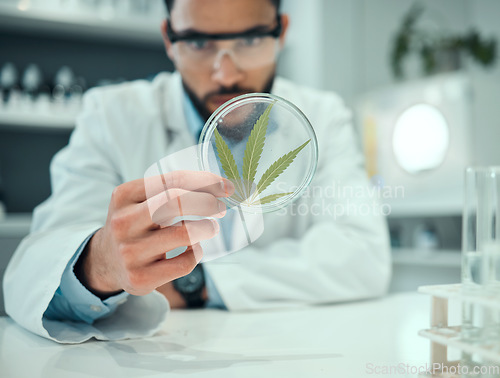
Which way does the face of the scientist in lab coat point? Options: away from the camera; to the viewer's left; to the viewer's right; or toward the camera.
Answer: toward the camera

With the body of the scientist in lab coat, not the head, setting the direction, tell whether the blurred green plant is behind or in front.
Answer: behind

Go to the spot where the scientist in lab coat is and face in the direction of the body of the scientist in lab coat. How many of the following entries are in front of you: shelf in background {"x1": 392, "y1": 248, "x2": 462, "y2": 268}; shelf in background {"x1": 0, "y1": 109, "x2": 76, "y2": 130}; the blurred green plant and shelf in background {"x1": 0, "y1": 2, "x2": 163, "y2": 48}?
0

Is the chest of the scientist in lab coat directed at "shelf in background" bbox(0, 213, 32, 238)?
no

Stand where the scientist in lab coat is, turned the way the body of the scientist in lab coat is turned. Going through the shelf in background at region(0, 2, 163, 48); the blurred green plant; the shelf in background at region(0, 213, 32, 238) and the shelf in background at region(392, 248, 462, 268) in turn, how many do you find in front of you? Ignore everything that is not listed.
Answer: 0

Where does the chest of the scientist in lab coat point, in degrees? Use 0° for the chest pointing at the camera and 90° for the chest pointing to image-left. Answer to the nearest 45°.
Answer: approximately 0°

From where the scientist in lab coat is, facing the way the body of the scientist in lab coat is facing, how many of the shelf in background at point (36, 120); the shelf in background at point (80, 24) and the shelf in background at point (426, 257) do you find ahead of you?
0

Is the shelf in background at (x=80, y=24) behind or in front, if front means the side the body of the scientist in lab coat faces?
behind

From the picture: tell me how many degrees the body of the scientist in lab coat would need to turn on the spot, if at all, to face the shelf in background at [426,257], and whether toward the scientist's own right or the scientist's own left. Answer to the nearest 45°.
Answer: approximately 135° to the scientist's own left

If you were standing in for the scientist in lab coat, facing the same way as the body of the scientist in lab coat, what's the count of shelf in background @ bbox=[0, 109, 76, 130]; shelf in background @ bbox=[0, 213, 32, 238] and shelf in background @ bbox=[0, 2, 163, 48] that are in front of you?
0
